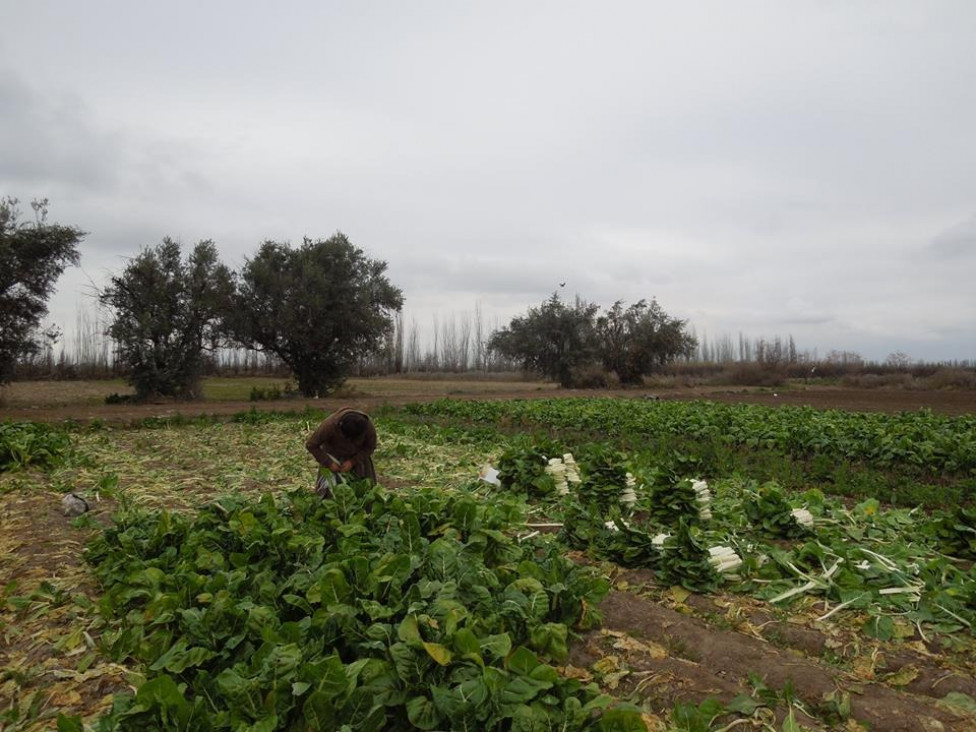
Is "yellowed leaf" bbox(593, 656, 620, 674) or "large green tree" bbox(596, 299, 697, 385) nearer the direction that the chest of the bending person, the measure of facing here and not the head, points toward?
the yellowed leaf

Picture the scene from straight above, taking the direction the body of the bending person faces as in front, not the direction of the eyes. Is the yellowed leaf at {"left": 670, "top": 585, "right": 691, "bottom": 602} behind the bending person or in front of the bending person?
in front

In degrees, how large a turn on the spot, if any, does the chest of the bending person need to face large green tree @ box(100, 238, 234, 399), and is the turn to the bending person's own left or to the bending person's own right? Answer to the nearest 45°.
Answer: approximately 180°

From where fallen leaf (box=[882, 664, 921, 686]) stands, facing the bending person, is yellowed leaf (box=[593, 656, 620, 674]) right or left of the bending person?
left

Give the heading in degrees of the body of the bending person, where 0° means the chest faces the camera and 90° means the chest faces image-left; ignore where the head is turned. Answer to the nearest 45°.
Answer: approximately 0°

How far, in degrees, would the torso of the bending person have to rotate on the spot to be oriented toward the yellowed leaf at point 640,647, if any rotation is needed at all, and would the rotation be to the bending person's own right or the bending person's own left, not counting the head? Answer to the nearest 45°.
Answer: approximately 45° to the bending person's own left

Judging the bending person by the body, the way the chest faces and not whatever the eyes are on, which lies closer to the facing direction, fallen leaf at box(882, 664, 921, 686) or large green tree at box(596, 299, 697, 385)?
the fallen leaf

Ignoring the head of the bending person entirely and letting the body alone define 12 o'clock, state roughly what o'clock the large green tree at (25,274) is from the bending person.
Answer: The large green tree is roughly at 5 o'clock from the bending person.

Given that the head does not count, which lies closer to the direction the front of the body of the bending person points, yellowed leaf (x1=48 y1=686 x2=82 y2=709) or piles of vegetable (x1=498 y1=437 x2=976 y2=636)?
the yellowed leaf

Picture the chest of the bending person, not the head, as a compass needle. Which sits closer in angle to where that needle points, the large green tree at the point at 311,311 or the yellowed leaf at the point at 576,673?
the yellowed leaf

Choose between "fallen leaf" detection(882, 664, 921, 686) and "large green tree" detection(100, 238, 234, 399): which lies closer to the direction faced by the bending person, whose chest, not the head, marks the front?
the fallen leaf

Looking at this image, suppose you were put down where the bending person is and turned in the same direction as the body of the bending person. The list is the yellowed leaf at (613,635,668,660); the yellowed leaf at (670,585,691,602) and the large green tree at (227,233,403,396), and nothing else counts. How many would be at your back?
1

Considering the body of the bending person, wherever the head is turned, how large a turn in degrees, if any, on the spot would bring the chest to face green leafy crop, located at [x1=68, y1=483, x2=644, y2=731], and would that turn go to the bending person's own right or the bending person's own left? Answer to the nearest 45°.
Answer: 0° — they already face it
